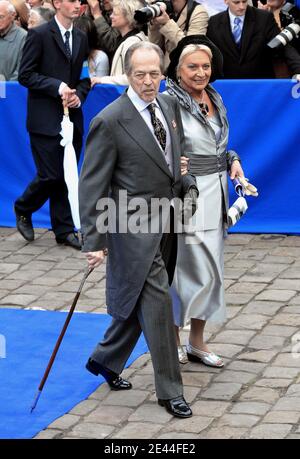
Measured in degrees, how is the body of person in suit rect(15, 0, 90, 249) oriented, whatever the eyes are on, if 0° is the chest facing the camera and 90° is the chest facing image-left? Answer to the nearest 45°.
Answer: approximately 315°

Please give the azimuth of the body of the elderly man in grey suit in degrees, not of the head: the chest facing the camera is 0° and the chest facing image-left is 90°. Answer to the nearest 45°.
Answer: approximately 315°

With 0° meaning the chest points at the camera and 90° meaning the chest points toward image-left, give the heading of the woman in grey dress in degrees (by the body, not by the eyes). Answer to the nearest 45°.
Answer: approximately 315°

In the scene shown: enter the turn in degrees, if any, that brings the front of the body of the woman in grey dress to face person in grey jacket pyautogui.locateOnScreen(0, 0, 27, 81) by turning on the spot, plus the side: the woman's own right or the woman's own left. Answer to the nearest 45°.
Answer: approximately 180°

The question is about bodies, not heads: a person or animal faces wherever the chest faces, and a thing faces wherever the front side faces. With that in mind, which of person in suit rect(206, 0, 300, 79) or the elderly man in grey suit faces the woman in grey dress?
the person in suit

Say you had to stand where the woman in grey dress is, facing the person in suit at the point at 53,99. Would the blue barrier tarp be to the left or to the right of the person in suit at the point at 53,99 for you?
right
